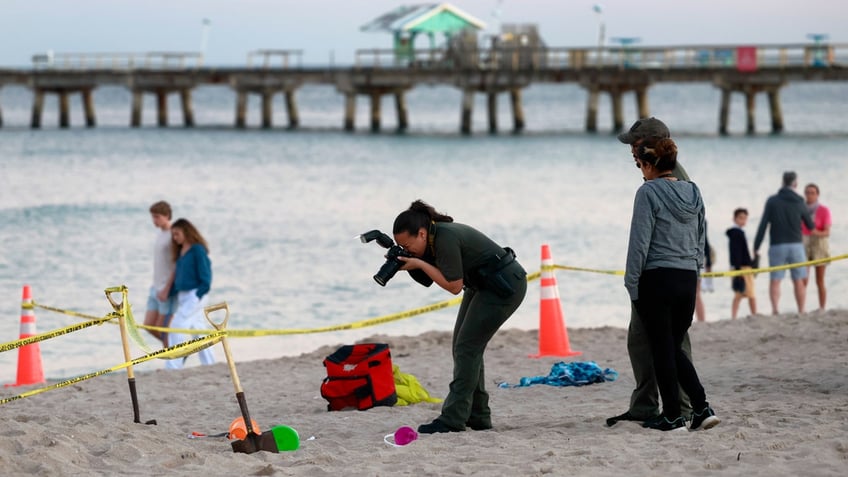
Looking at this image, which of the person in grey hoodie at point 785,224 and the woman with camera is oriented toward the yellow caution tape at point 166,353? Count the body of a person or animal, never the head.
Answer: the woman with camera

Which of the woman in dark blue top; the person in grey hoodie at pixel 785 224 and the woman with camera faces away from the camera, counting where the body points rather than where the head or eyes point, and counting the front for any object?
the person in grey hoodie

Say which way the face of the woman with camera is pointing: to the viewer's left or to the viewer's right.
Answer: to the viewer's left

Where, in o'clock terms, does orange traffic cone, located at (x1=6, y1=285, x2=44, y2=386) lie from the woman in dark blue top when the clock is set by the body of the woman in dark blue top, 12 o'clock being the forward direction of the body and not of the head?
The orange traffic cone is roughly at 2 o'clock from the woman in dark blue top.

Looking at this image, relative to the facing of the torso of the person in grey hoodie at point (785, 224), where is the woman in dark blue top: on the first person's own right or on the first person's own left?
on the first person's own left

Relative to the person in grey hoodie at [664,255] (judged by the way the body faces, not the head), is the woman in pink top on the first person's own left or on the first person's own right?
on the first person's own right

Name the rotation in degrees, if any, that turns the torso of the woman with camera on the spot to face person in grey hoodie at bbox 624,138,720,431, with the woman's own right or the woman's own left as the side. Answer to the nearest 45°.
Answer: approximately 180°

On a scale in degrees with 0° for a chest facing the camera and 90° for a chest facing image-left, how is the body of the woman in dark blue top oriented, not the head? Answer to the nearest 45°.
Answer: approximately 45°

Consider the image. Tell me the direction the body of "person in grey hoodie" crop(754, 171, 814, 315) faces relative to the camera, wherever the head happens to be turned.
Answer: away from the camera

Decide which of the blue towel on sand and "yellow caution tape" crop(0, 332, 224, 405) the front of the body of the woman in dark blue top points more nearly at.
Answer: the yellow caution tape

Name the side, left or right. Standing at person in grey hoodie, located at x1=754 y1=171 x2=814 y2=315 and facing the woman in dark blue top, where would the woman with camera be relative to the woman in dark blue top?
left

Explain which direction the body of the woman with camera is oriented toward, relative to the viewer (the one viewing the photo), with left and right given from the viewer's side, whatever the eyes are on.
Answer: facing to the left of the viewer
